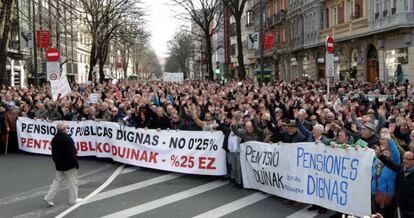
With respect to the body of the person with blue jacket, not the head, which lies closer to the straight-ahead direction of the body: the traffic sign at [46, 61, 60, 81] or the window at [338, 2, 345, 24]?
the traffic sign

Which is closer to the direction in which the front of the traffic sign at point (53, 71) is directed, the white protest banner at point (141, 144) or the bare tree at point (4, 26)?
the white protest banner

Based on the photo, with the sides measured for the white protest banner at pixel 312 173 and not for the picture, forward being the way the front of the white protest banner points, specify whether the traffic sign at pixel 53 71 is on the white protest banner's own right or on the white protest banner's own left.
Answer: on the white protest banner's own right

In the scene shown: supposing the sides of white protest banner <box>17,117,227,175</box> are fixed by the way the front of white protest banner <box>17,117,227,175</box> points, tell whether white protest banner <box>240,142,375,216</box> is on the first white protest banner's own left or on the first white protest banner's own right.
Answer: on the first white protest banner's own left

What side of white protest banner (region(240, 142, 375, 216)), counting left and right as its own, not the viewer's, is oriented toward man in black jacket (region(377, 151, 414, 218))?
left
